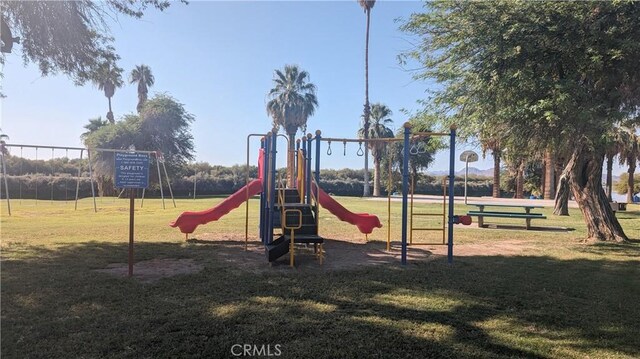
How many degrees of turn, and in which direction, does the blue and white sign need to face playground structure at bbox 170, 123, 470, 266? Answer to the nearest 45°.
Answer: approximately 90° to its left

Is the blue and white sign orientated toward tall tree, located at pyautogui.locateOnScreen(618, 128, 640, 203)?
no

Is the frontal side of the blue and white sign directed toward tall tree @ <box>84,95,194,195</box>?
no

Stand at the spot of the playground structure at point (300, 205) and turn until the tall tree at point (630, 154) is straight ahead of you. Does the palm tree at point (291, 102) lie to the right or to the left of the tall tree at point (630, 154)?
left

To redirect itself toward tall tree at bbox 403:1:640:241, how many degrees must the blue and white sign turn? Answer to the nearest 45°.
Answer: approximately 90° to its left

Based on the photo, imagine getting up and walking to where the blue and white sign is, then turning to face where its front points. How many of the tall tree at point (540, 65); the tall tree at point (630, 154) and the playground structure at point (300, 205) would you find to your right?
0

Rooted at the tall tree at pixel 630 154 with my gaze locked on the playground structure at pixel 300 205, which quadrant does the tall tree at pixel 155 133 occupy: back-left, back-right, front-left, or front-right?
front-right

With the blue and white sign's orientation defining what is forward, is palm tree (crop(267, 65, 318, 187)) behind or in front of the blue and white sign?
behind

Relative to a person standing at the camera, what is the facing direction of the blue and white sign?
facing the viewer
